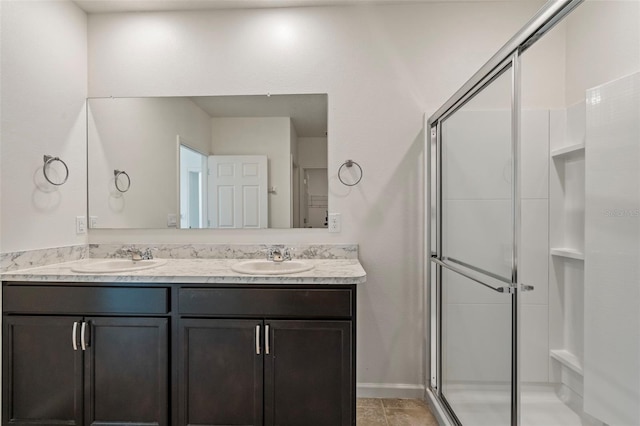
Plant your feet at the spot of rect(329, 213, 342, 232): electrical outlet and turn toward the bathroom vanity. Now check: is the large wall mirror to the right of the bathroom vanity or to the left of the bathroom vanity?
right

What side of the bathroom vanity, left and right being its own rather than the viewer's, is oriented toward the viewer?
front

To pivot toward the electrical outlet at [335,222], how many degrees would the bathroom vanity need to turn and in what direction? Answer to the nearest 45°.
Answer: approximately 90° to its left

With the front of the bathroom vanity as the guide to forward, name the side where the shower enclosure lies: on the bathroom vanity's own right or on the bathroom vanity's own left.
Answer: on the bathroom vanity's own left

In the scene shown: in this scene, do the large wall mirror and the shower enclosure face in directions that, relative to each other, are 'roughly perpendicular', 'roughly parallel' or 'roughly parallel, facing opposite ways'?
roughly perpendicular

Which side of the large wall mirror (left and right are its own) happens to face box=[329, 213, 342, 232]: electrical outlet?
left

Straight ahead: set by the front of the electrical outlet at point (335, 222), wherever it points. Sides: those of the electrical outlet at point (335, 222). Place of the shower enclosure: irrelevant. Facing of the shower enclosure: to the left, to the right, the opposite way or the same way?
to the right

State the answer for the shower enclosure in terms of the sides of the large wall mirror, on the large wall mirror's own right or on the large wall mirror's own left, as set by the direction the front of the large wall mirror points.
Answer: on the large wall mirror's own left

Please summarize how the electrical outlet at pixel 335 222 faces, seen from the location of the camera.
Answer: facing the viewer

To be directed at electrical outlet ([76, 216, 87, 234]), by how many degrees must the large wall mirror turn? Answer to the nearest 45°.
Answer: approximately 90° to its right

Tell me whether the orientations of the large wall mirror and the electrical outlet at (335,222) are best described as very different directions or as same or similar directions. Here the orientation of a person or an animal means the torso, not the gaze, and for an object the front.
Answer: same or similar directions

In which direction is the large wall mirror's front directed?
toward the camera

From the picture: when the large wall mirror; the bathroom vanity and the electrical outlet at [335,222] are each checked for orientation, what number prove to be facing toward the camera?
3

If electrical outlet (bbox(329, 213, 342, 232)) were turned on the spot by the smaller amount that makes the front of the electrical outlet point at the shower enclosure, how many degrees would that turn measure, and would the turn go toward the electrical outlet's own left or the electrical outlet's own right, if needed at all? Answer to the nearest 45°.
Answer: approximately 90° to the electrical outlet's own left

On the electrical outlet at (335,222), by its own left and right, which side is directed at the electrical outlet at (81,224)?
right

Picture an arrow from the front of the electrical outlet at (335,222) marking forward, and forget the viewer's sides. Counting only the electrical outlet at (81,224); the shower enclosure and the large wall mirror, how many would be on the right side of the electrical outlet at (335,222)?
2
